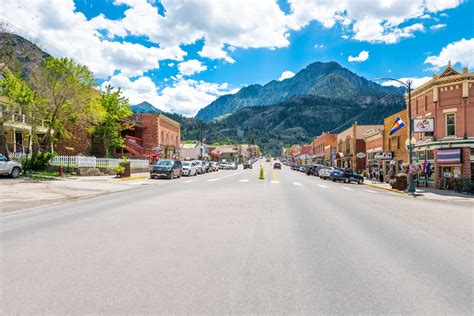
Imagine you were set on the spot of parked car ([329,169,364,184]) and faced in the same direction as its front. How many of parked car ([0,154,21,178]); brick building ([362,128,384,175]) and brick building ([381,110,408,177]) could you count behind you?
1

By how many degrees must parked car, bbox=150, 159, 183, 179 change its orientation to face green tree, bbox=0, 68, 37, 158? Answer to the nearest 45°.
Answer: approximately 45° to its right

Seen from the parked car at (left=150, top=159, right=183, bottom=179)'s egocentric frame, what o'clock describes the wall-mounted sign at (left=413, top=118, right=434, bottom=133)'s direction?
The wall-mounted sign is roughly at 8 o'clock from the parked car.

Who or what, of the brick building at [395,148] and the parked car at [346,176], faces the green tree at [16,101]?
the brick building

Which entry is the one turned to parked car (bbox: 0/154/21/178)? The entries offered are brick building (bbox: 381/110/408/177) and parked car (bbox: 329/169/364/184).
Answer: the brick building

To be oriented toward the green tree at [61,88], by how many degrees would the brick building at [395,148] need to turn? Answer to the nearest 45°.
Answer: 0° — it already faces it

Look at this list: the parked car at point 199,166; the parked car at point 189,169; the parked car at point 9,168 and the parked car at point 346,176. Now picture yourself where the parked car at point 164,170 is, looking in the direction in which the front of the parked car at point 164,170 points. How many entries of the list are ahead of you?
1

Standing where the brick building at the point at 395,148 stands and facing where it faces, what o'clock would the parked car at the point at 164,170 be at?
The parked car is roughly at 12 o'clock from the brick building.

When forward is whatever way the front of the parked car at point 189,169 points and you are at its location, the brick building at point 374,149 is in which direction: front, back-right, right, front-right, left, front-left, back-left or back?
back-left

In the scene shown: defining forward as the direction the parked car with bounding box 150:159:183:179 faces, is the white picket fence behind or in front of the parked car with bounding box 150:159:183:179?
in front
